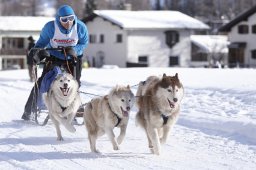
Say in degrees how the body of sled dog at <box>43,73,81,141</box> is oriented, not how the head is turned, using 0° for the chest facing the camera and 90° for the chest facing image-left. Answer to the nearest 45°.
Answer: approximately 0°

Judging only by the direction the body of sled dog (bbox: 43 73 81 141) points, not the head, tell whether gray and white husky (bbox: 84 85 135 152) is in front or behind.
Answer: in front

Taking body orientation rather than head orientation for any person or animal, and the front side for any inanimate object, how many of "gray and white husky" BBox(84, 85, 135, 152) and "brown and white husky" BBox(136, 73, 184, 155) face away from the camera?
0
